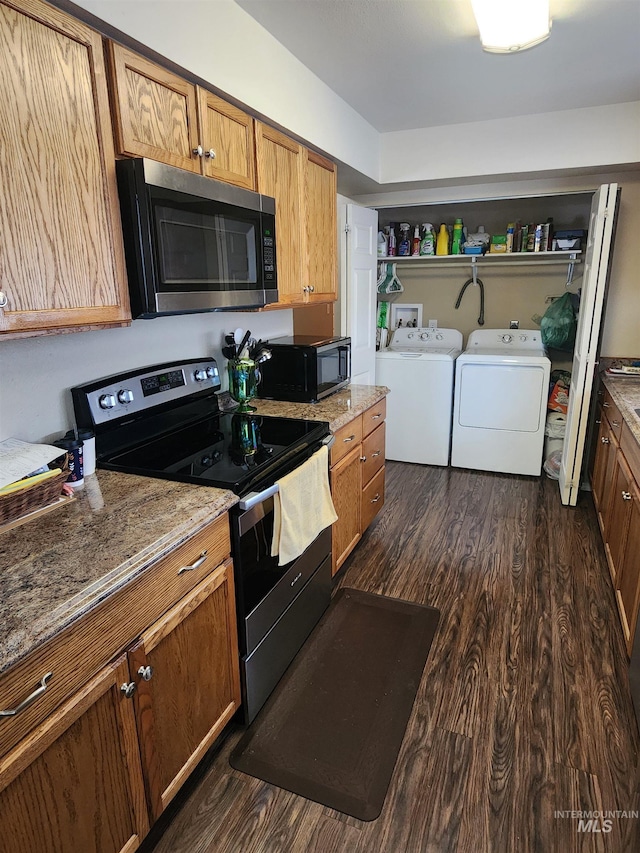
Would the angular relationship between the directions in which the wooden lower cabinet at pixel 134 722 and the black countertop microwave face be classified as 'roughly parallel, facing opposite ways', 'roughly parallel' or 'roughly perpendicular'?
roughly parallel

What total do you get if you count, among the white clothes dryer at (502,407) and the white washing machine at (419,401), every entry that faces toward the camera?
2

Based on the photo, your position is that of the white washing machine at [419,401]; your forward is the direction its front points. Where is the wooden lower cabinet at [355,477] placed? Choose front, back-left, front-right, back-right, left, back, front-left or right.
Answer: front

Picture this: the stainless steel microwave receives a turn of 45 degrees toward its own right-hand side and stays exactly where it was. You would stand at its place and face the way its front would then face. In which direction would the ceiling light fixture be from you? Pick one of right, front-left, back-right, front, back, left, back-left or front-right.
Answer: left

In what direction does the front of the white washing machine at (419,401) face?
toward the camera

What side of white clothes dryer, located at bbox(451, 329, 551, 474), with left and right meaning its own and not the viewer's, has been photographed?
front

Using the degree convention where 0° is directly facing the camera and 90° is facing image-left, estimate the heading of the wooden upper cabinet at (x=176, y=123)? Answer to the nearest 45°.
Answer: approximately 315°

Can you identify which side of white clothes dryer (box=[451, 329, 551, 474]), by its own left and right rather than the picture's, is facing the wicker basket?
front

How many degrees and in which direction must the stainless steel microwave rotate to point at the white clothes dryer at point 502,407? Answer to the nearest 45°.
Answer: approximately 90° to its left

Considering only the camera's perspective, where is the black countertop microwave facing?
facing the viewer and to the right of the viewer

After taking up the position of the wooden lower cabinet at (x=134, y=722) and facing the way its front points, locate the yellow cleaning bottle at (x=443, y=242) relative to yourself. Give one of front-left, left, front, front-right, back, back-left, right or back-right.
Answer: left

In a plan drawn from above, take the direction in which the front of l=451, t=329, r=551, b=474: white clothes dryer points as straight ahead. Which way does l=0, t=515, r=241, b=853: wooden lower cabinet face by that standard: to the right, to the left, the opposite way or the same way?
to the left

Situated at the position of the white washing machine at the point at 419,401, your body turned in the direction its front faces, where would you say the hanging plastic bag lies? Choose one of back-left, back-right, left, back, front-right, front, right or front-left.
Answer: left

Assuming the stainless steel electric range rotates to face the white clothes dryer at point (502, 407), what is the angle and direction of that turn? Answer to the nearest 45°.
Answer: approximately 90° to its left

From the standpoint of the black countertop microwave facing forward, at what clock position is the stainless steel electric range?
The stainless steel electric range is roughly at 2 o'clock from the black countertop microwave.
